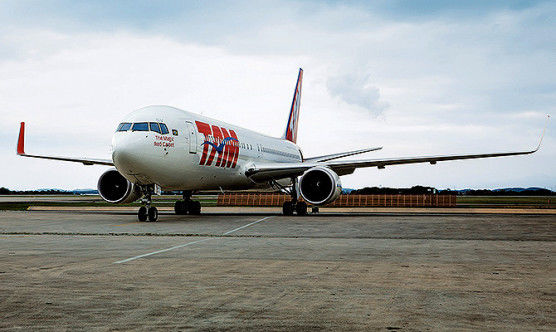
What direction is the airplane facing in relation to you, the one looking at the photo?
facing the viewer and to the left of the viewer

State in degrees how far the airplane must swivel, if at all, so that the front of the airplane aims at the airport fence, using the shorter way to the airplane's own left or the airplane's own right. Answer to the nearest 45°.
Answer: approximately 180°
